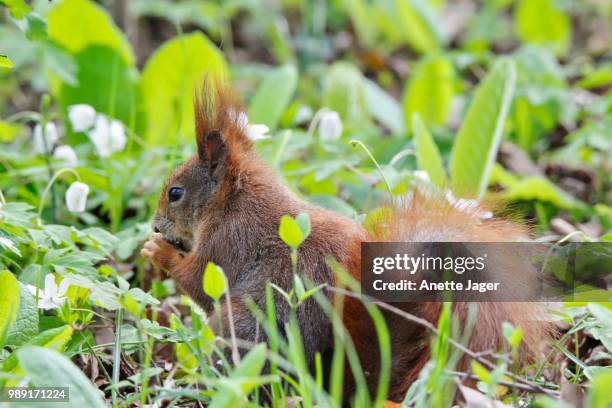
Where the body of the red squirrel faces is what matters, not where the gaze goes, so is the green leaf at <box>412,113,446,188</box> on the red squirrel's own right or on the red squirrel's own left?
on the red squirrel's own right

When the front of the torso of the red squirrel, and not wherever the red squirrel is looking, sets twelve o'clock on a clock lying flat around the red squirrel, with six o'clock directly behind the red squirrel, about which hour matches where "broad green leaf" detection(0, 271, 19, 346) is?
The broad green leaf is roughly at 11 o'clock from the red squirrel.

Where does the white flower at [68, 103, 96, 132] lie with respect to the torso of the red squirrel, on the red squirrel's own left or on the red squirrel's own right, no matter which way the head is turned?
on the red squirrel's own right

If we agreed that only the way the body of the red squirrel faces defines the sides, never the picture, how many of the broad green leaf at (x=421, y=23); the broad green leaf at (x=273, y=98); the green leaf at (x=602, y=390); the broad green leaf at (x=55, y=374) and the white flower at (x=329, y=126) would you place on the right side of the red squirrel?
3

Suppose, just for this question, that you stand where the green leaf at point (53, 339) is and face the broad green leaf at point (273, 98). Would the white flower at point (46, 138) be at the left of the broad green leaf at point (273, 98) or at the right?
left

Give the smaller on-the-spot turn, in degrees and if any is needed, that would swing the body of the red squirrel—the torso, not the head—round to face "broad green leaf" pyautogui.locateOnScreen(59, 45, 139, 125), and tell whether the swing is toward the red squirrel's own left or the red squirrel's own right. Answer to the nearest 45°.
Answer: approximately 45° to the red squirrel's own right

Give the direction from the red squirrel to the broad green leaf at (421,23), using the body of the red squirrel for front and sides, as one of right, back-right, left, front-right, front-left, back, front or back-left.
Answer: right

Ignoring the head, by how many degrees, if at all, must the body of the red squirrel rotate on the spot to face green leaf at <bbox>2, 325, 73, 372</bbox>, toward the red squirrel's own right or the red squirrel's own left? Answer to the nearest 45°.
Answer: approximately 45° to the red squirrel's own left

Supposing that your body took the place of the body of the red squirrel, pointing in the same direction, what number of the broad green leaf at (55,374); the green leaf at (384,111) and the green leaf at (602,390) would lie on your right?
1

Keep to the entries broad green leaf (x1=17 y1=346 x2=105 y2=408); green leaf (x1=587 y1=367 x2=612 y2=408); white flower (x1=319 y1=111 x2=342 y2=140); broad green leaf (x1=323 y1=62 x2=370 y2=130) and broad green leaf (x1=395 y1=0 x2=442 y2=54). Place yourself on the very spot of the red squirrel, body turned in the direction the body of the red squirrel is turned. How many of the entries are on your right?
3

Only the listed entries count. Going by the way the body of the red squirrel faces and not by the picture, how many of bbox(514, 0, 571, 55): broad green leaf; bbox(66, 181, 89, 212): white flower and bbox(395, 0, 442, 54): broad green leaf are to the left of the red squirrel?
0

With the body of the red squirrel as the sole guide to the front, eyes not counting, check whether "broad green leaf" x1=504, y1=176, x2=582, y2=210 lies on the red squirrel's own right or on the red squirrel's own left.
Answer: on the red squirrel's own right

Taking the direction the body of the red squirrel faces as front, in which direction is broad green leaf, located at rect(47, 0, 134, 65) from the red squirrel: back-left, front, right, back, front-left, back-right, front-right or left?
front-right

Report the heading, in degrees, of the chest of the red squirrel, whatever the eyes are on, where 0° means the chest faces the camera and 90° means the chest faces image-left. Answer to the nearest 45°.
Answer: approximately 90°

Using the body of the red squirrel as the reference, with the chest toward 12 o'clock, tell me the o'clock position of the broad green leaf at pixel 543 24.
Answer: The broad green leaf is roughly at 4 o'clock from the red squirrel.
